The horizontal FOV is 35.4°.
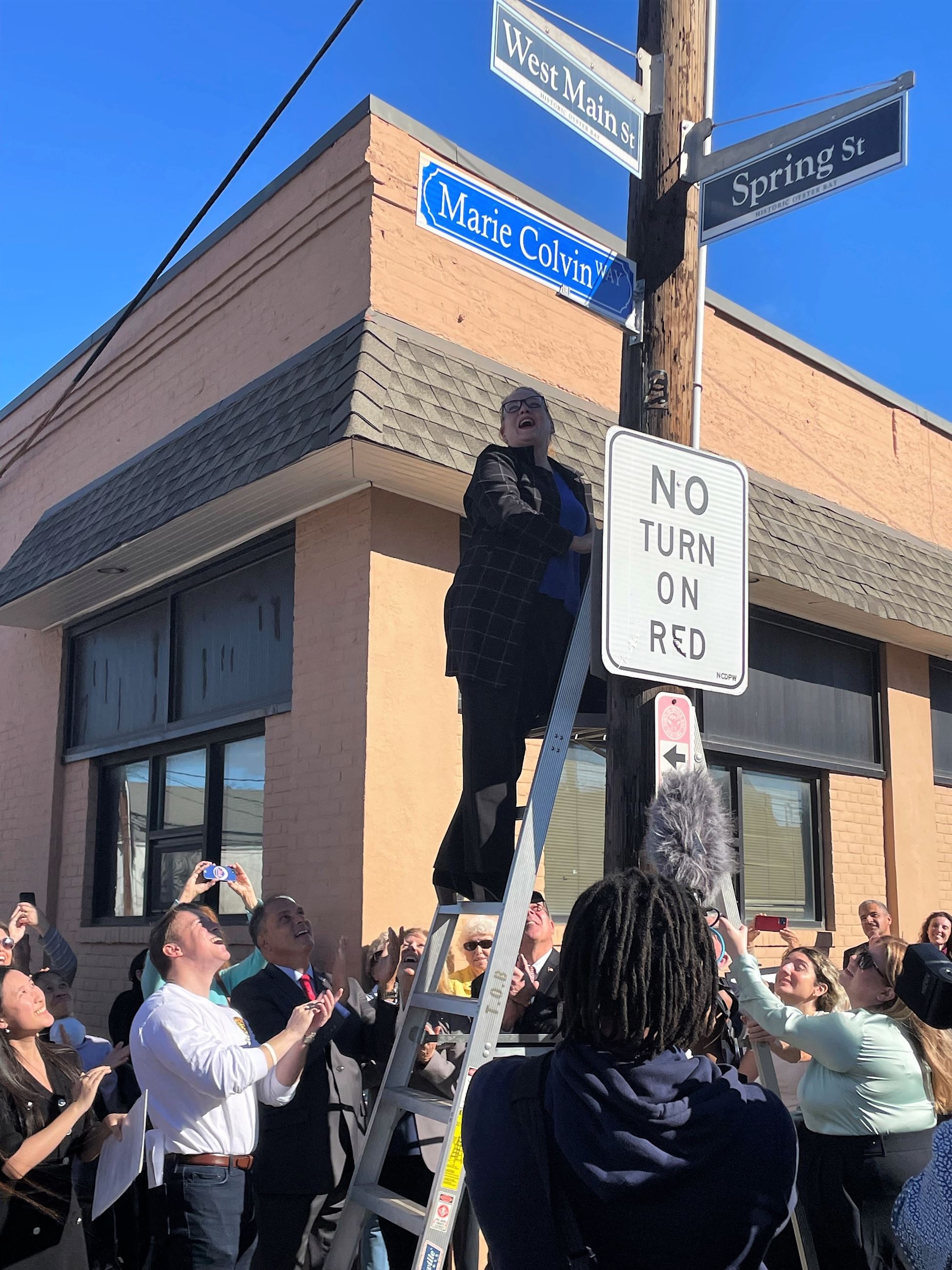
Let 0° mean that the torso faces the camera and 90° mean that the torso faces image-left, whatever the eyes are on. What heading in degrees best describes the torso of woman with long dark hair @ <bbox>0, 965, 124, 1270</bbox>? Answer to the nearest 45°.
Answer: approximately 315°

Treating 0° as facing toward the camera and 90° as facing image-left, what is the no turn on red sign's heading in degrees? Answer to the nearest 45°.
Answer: approximately 315°

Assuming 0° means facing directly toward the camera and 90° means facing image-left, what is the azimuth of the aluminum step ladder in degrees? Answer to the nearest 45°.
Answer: approximately 45°

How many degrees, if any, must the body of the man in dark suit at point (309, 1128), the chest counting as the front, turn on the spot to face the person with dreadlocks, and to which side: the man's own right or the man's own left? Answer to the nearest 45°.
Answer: approximately 45° to the man's own right

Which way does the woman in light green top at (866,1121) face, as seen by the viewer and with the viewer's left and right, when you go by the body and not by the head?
facing to the left of the viewer

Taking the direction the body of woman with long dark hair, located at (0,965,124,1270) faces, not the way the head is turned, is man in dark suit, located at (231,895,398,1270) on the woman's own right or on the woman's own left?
on the woman's own left
